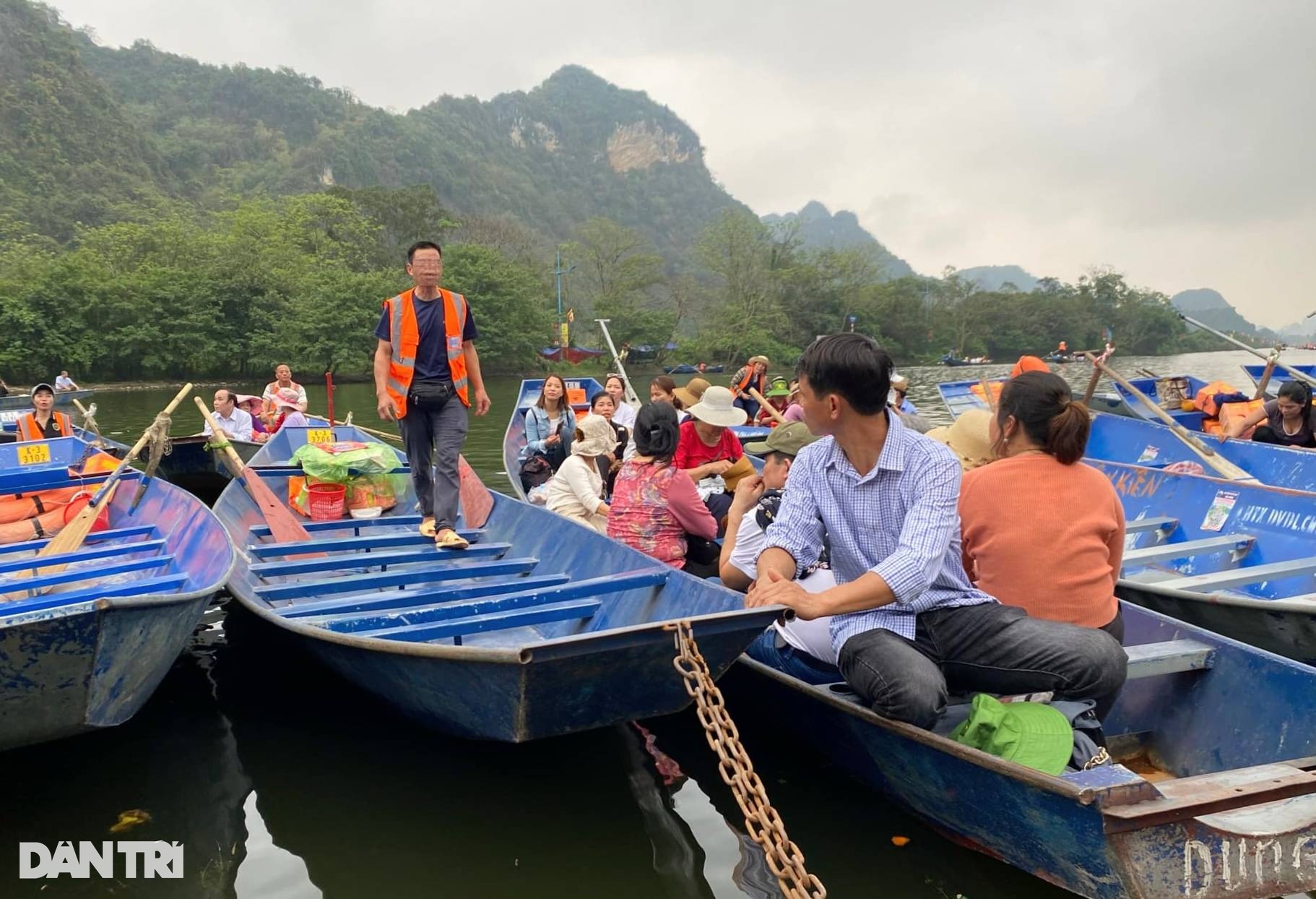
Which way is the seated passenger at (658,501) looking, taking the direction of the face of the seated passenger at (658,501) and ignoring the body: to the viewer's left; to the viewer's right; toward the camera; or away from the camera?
away from the camera

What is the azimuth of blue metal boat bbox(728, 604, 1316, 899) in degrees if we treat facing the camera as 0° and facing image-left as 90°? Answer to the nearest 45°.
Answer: approximately 135°

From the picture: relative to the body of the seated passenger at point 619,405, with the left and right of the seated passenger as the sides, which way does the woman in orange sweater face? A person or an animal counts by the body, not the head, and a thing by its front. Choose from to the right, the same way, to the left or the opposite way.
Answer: the opposite way

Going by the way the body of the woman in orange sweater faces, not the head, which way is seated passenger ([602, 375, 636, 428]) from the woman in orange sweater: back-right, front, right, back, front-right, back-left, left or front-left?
front-left

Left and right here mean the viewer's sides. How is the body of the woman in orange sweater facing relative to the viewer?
facing away from the viewer

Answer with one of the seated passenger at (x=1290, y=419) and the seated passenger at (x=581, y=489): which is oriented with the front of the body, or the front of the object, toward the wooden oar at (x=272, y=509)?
the seated passenger at (x=1290, y=419)

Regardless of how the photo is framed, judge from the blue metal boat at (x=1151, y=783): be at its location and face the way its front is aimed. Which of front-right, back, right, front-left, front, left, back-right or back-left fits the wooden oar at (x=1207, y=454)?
front-right

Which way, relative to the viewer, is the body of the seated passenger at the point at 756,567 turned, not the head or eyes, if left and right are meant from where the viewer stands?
facing to the left of the viewer
